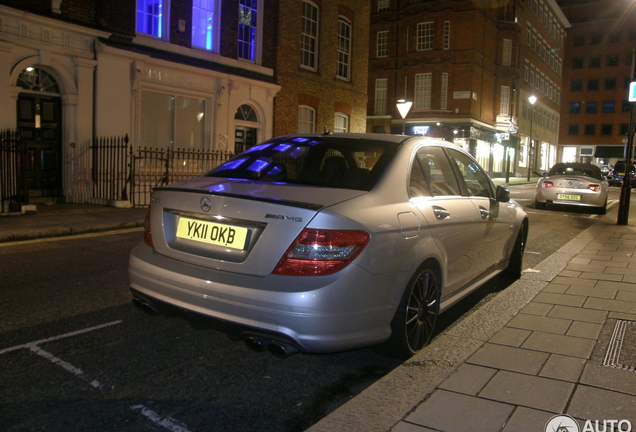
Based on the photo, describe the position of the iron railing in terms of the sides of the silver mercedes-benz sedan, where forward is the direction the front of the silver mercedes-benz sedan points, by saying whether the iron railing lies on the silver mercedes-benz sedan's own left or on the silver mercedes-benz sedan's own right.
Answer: on the silver mercedes-benz sedan's own left

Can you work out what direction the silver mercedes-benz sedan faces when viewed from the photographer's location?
facing away from the viewer and to the right of the viewer

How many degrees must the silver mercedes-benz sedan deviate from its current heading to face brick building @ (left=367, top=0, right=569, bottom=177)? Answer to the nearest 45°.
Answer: approximately 45° to its left

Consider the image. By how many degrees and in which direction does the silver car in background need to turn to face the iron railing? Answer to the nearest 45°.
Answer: approximately 135° to its left

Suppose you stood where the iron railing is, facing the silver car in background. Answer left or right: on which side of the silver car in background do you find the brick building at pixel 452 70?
left

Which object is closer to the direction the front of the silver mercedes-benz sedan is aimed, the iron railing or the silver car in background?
the silver car in background

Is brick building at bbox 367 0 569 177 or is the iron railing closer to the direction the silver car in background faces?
the brick building

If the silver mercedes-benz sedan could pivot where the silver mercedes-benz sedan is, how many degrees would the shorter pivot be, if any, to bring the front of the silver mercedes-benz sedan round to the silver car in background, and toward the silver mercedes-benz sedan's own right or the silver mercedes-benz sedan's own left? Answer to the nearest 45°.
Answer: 0° — it already faces it

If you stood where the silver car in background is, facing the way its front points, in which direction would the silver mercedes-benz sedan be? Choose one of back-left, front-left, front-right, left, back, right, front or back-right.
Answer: back

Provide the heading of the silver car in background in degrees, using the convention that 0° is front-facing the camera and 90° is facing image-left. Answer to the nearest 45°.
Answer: approximately 180°
